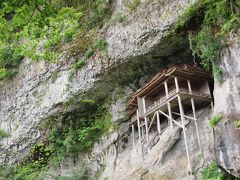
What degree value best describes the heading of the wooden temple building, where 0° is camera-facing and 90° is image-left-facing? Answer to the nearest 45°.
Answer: approximately 45°

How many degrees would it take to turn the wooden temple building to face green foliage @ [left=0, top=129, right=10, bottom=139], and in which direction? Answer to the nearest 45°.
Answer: approximately 90° to its right

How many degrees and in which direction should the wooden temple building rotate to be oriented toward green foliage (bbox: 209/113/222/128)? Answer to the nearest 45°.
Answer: approximately 90° to its left
